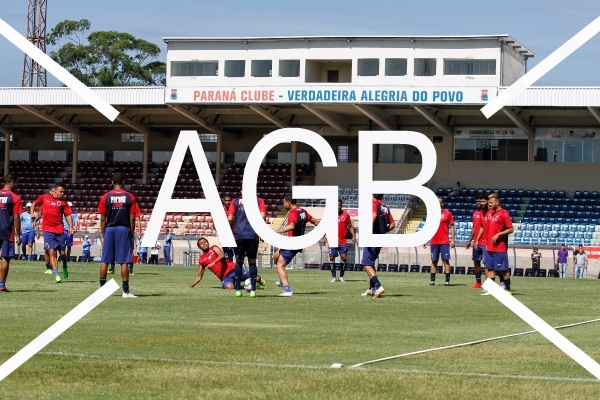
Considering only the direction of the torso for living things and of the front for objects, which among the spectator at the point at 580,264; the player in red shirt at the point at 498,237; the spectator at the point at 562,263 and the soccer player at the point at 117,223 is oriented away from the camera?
the soccer player

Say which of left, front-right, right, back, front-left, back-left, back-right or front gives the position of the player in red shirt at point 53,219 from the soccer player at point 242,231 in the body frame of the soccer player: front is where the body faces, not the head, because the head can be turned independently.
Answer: front-left

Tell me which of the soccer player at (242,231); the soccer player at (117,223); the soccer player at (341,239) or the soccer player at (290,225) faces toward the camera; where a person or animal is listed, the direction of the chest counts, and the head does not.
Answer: the soccer player at (341,239)

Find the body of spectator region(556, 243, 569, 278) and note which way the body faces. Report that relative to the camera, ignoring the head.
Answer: toward the camera

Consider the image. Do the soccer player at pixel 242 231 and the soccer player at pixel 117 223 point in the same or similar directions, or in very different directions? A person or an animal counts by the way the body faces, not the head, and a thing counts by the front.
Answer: same or similar directions

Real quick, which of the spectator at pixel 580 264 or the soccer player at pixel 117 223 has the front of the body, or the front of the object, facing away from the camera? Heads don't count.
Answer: the soccer player

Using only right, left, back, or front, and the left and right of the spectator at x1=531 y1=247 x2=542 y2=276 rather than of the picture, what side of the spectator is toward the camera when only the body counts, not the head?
front

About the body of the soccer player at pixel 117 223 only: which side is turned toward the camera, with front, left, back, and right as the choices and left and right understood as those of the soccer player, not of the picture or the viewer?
back

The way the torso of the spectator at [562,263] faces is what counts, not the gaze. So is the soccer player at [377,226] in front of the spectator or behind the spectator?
in front

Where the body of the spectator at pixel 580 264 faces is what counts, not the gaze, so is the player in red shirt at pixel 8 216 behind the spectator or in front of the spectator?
in front

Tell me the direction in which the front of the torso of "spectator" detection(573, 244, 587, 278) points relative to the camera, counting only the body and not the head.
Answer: toward the camera

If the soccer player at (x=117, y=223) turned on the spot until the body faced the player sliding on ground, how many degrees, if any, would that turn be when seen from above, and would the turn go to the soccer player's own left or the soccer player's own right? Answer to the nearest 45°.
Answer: approximately 45° to the soccer player's own right

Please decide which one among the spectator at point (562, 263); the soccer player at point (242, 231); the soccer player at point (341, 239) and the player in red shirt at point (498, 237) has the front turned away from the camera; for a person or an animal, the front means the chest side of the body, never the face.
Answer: the soccer player at point (242, 231)

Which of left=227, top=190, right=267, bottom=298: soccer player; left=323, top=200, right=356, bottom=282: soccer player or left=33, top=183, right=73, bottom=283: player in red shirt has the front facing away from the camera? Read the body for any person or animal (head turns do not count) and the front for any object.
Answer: left=227, top=190, right=267, bottom=298: soccer player

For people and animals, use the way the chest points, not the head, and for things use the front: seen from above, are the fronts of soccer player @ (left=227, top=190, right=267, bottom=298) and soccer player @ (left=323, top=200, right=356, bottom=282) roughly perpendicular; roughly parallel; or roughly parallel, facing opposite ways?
roughly parallel, facing opposite ways
